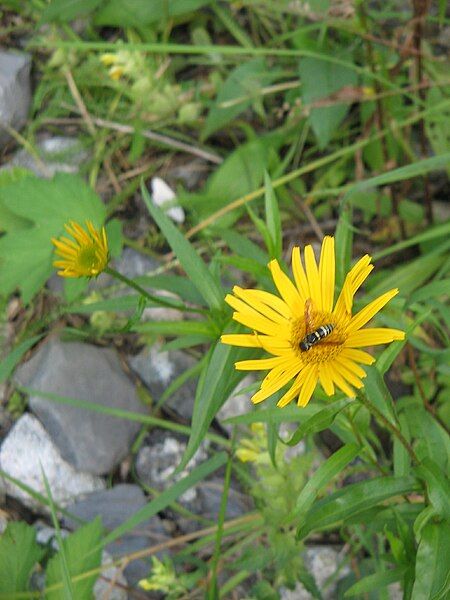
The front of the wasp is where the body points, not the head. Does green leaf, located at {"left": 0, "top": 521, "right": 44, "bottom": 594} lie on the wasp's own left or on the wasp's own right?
on the wasp's own right

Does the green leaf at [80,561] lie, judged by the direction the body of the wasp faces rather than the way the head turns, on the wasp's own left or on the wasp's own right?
on the wasp's own right
